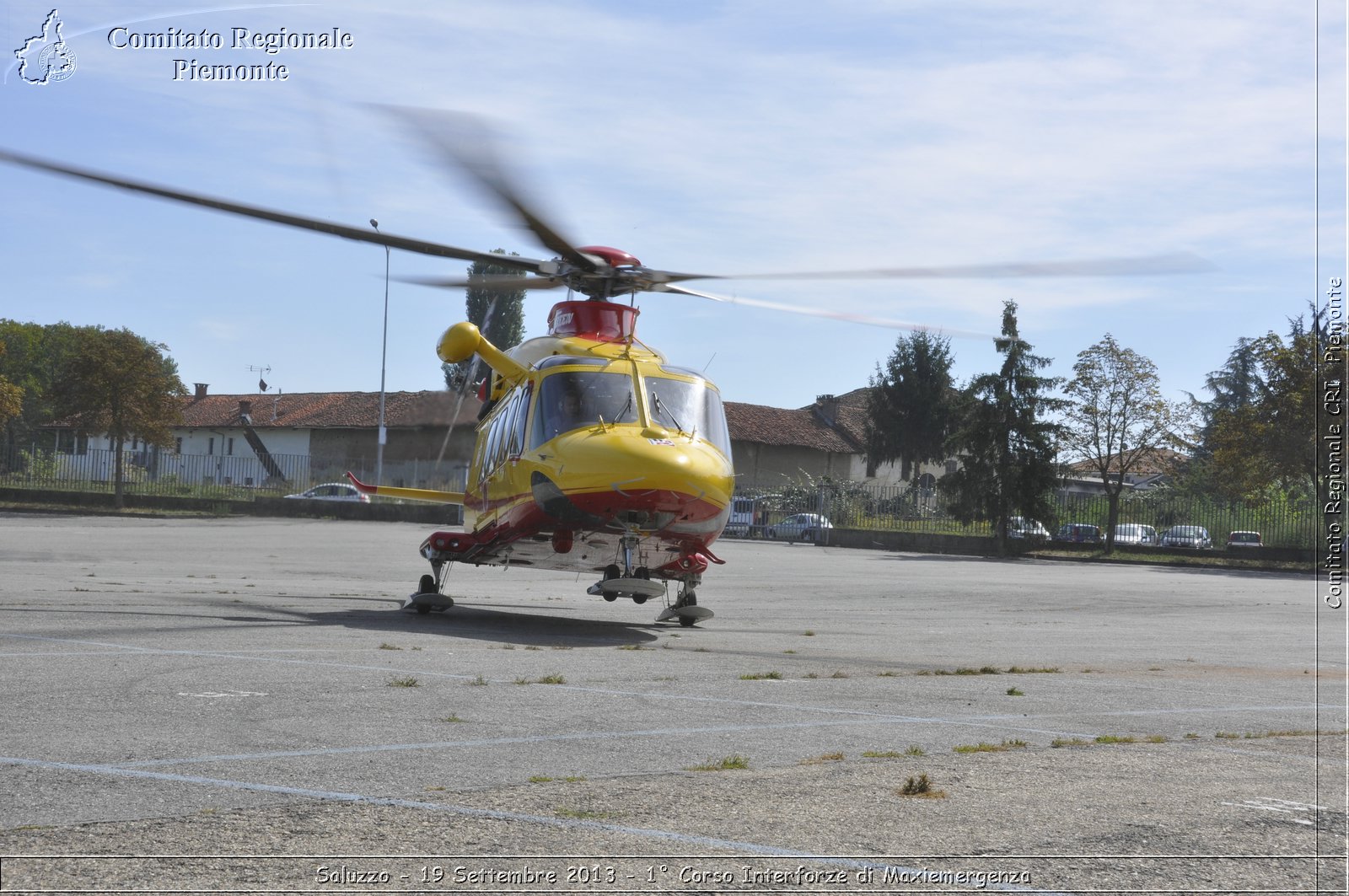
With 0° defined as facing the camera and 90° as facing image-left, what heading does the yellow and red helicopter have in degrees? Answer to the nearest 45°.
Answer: approximately 315°

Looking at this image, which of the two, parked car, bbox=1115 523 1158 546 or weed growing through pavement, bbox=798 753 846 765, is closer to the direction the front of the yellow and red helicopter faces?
the weed growing through pavement

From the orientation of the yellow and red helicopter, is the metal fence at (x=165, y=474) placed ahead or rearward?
rearward

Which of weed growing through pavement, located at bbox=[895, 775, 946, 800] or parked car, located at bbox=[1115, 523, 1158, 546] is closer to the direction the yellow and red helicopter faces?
the weed growing through pavement

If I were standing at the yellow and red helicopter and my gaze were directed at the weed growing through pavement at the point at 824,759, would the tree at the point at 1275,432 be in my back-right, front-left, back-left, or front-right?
back-left

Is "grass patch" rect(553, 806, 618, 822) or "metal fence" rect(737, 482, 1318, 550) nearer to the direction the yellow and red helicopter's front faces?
the grass patch

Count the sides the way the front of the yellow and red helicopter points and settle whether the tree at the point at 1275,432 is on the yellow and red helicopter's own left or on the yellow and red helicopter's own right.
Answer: on the yellow and red helicopter's own left

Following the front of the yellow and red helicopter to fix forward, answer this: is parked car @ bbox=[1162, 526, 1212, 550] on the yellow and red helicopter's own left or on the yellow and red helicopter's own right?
on the yellow and red helicopter's own left

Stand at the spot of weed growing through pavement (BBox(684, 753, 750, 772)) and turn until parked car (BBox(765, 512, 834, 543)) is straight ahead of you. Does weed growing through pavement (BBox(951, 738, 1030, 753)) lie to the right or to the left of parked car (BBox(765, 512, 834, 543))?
right
